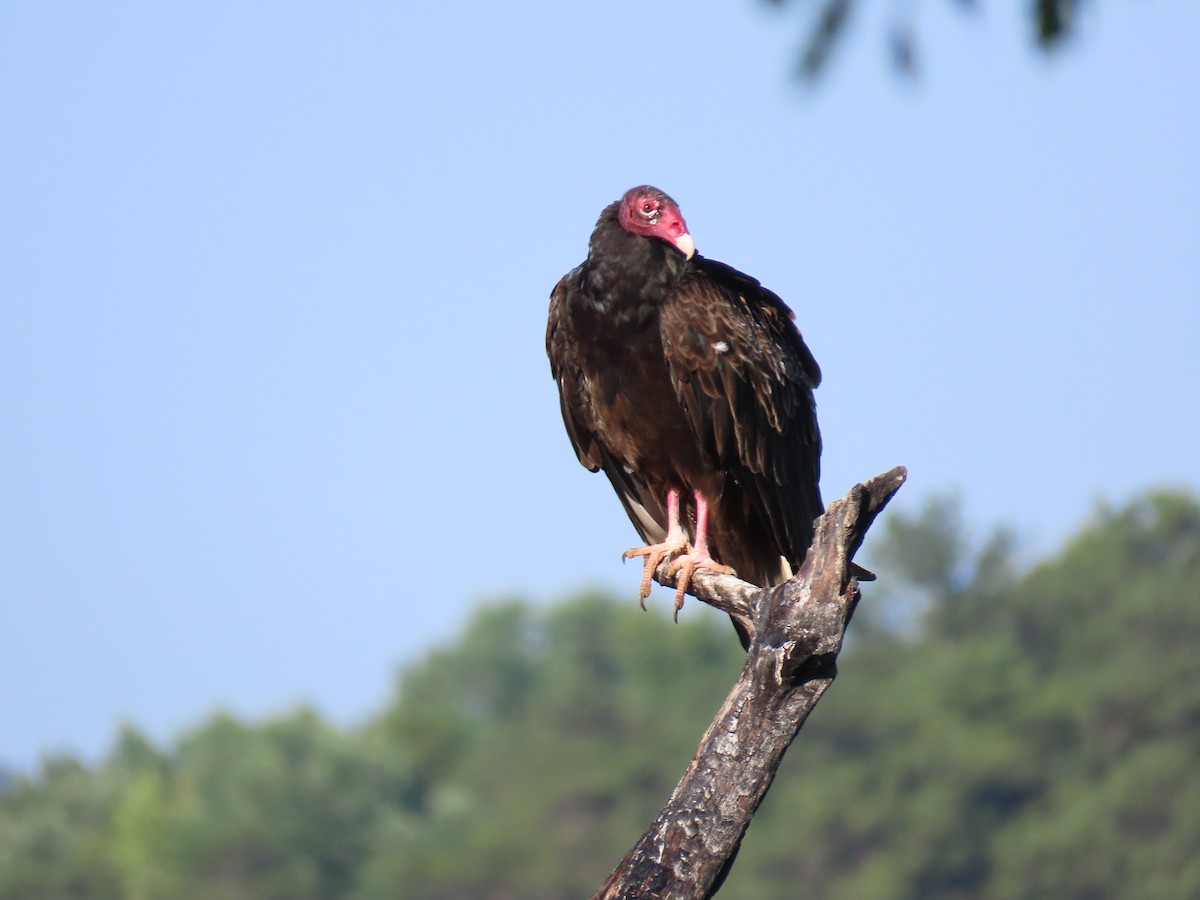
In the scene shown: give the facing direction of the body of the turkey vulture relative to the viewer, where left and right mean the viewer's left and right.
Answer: facing the viewer and to the left of the viewer
